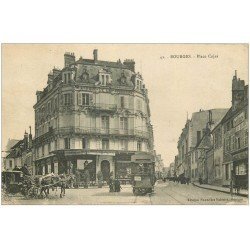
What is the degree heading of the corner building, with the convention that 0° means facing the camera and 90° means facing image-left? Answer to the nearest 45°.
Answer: approximately 0°
